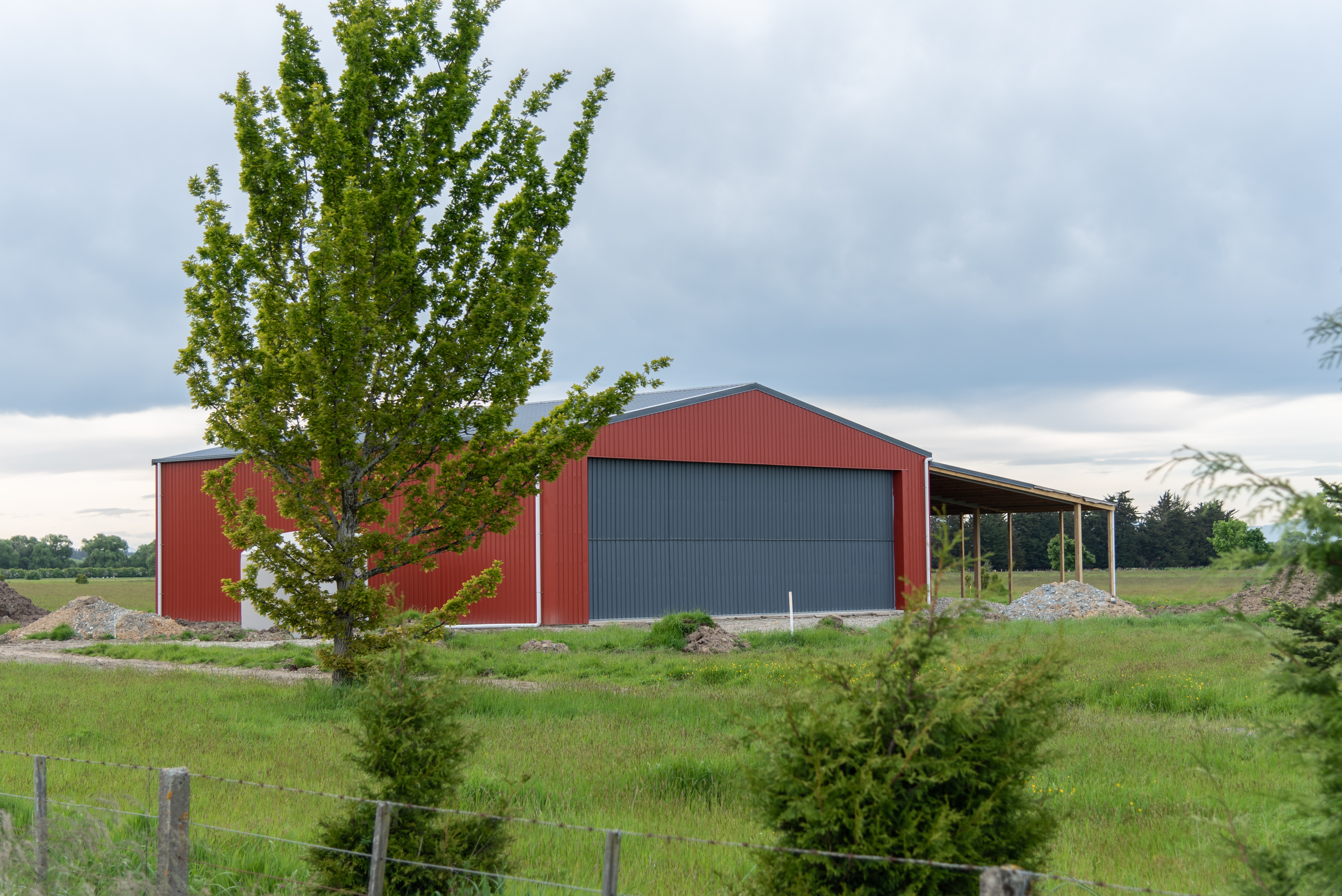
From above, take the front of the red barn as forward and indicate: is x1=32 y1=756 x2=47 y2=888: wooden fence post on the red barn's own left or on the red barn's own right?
on the red barn's own right

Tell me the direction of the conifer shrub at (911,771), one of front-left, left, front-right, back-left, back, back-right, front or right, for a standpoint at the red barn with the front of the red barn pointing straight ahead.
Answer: front-right

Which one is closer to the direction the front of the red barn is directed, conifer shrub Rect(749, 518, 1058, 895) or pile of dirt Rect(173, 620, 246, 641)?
the conifer shrub

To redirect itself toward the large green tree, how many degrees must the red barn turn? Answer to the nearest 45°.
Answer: approximately 45° to its right

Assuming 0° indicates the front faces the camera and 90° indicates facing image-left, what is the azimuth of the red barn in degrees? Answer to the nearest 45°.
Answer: approximately 315°

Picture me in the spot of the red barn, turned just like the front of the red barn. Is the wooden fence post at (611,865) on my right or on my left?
on my right

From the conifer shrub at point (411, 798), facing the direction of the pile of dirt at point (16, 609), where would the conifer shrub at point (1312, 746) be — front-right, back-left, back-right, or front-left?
back-right
